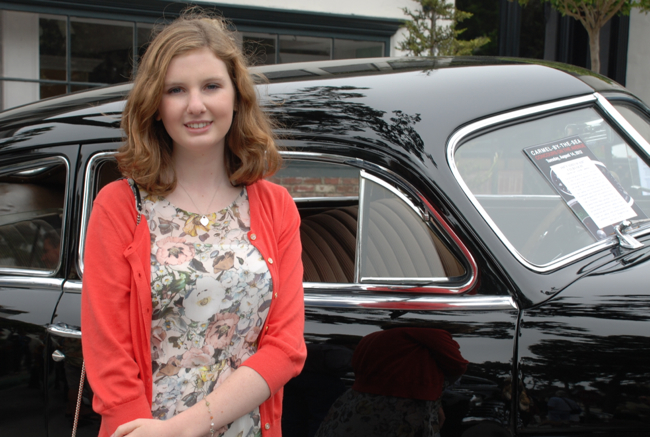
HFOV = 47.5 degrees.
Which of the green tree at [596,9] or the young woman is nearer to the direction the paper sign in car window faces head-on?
the young woman

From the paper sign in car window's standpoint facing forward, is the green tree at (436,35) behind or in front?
behind

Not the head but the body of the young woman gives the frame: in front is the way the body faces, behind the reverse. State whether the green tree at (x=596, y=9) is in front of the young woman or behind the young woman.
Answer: behind

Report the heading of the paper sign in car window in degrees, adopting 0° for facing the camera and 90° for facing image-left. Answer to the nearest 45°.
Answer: approximately 315°

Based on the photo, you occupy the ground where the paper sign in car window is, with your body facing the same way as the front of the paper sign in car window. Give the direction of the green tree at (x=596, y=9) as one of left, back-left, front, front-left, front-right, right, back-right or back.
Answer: back-left

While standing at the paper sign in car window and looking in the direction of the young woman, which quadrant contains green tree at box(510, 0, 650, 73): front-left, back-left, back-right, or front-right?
back-right

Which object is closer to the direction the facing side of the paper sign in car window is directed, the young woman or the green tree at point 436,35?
the young woman

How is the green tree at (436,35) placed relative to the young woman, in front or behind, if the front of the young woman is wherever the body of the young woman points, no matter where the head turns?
behind

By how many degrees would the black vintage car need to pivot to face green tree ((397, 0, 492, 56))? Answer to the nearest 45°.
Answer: approximately 135° to its left

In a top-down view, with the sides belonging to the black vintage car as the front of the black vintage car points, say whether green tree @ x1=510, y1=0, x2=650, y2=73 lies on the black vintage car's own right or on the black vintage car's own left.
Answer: on the black vintage car's own left

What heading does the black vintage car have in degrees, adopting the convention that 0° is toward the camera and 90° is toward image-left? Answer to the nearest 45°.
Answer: approximately 315°

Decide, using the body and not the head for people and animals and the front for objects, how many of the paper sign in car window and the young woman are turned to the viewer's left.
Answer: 0
